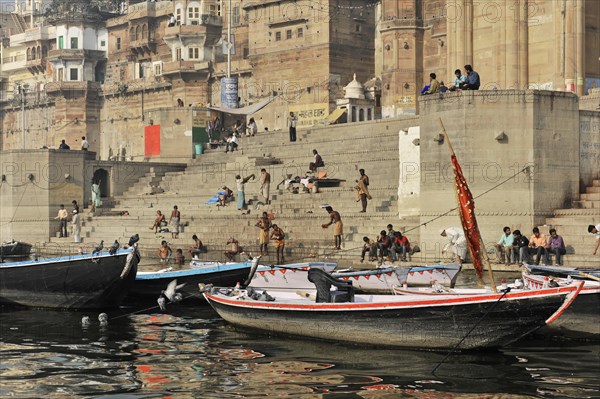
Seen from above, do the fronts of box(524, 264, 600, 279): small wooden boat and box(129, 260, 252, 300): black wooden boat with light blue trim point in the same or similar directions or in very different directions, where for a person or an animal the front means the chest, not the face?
very different directions

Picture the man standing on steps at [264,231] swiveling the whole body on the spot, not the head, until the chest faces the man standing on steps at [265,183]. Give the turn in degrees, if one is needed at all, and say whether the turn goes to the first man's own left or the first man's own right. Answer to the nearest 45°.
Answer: approximately 180°

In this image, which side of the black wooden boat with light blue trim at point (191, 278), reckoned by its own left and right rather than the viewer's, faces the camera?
right

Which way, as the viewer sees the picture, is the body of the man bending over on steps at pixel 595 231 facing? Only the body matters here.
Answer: to the viewer's left

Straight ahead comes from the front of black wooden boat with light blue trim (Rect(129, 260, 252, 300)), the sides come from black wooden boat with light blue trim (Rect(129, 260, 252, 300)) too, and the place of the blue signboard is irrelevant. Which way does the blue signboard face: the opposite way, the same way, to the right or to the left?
to the right

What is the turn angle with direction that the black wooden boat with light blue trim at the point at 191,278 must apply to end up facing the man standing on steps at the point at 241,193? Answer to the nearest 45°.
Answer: approximately 90° to its left

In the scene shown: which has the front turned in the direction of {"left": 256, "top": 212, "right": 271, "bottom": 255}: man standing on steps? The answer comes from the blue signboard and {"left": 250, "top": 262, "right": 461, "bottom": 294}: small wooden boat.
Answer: the blue signboard
